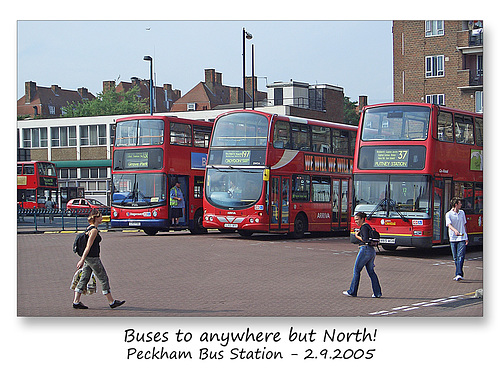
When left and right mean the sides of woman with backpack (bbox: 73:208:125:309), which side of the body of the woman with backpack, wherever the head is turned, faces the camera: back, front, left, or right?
right

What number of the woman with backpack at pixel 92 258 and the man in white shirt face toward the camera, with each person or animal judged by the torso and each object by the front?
1

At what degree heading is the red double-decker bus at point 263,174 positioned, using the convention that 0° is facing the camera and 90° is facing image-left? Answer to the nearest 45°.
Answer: approximately 45°

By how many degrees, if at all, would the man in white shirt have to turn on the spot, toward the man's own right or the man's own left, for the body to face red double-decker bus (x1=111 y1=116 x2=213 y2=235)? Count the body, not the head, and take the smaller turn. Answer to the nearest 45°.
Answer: approximately 135° to the man's own right

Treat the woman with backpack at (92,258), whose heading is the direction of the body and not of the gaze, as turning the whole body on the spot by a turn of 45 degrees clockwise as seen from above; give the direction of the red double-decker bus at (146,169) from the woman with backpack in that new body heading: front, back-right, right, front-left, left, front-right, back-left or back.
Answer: back-left

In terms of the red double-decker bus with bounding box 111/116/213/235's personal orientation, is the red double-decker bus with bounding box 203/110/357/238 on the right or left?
on its left
